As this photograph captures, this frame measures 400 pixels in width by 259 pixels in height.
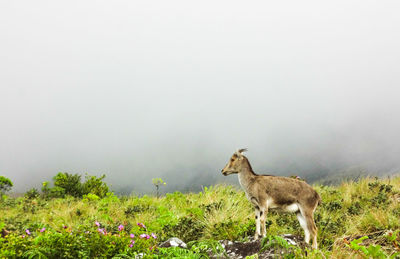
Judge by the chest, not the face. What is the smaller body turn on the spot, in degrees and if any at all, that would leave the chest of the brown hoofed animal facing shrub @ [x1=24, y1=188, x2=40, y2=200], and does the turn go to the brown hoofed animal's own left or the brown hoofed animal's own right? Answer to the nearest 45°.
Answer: approximately 45° to the brown hoofed animal's own right

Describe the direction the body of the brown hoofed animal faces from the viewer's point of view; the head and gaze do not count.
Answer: to the viewer's left
